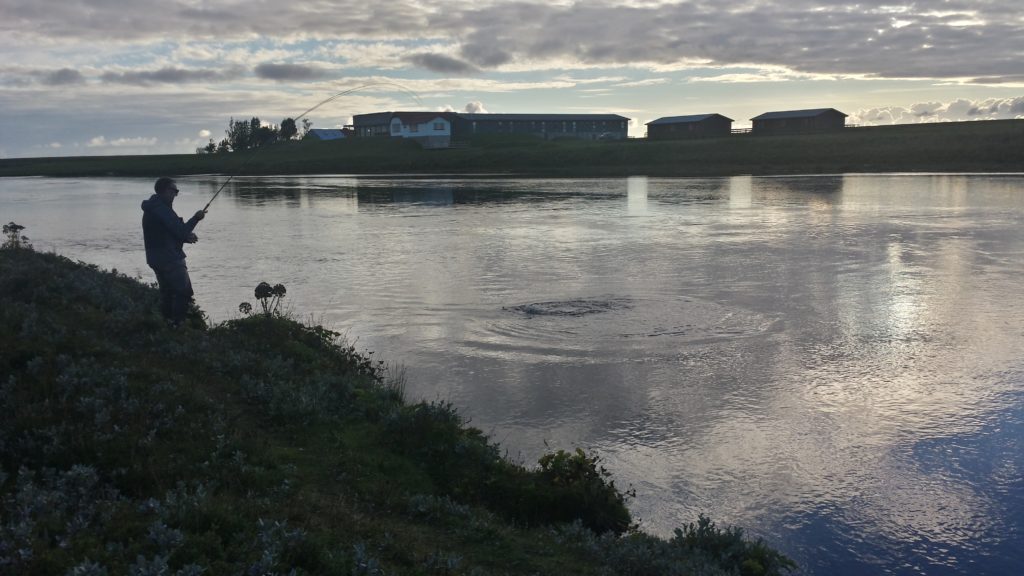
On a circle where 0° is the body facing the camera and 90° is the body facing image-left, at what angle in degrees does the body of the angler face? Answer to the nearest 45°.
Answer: approximately 270°
